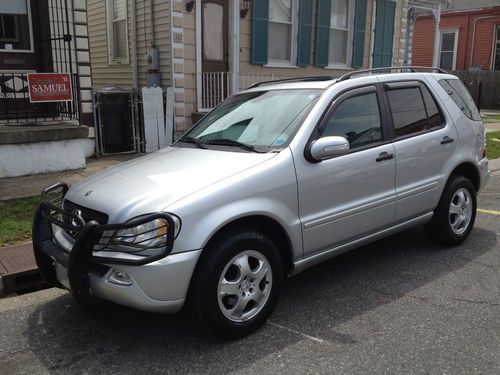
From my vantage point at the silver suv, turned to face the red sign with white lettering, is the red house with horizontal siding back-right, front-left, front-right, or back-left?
front-right

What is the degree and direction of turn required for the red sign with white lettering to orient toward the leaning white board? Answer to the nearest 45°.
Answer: approximately 135° to its left

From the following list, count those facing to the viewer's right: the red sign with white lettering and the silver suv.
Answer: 0

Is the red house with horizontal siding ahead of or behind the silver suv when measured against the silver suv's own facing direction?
behind

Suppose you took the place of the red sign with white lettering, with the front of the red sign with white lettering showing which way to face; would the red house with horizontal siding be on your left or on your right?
on your left

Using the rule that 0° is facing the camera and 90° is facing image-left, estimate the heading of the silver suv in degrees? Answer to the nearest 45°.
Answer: approximately 45°

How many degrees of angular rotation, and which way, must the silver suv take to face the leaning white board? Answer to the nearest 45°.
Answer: approximately 135° to its right

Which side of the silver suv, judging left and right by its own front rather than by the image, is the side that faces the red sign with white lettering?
right

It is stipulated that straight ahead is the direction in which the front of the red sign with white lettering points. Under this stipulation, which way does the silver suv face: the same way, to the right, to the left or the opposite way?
to the right
